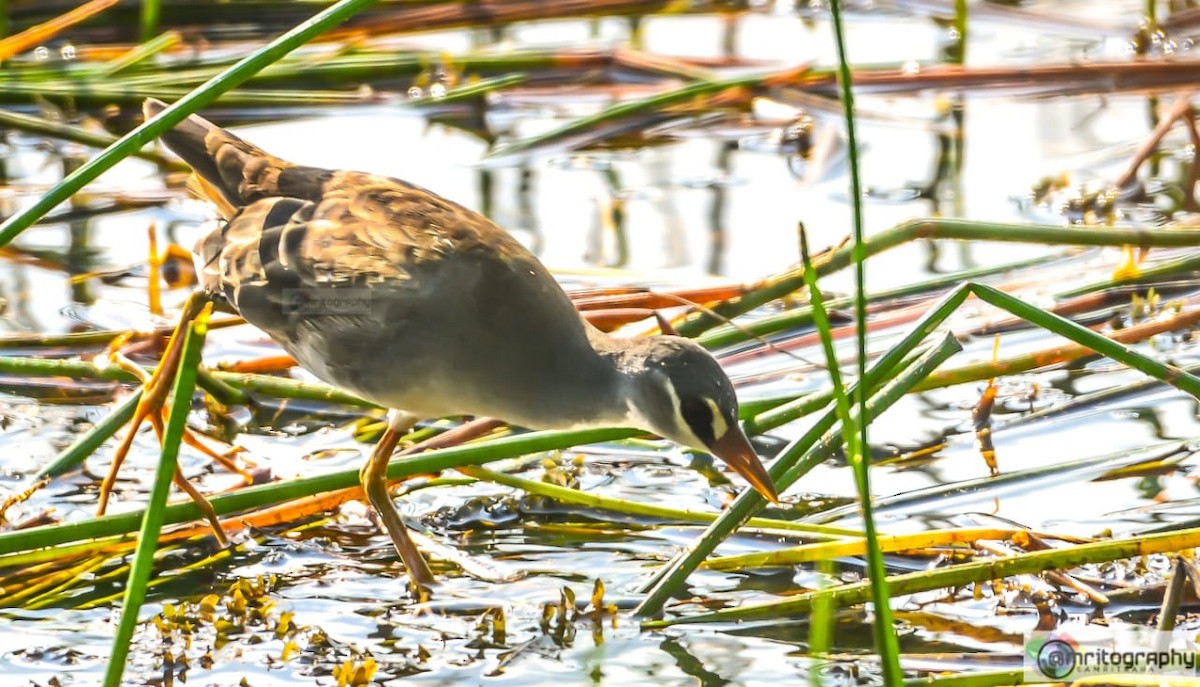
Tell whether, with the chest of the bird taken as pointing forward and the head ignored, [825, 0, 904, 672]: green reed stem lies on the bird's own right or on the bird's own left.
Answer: on the bird's own right

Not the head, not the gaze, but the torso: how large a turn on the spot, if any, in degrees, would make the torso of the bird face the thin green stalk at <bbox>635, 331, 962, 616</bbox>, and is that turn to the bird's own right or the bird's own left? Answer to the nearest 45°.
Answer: approximately 45° to the bird's own right

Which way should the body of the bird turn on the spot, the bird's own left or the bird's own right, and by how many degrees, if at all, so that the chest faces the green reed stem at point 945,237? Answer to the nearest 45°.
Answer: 0° — it already faces it

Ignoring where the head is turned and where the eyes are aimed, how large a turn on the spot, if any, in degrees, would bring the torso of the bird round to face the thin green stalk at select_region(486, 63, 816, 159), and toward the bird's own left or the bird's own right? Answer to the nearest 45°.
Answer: approximately 90° to the bird's own left

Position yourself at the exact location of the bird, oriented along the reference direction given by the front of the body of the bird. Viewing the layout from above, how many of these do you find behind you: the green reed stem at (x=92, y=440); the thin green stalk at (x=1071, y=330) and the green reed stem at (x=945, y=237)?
1

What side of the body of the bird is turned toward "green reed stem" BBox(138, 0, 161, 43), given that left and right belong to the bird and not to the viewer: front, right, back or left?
left

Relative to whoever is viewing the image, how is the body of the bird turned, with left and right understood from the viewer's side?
facing to the right of the viewer

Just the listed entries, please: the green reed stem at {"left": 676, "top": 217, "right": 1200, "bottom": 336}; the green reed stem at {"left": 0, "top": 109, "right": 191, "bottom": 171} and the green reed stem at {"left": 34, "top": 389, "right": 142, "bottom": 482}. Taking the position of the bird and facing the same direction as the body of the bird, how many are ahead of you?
1

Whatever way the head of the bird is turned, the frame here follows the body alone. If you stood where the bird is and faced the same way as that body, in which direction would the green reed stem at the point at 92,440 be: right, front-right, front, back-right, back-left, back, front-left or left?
back

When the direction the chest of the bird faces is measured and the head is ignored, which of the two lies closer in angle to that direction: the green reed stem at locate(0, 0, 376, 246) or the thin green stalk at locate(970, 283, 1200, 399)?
the thin green stalk

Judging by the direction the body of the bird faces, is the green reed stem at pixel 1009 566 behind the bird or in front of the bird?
in front

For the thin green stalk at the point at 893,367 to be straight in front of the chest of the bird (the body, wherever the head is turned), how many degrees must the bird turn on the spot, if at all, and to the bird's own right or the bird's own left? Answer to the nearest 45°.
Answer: approximately 45° to the bird's own right
